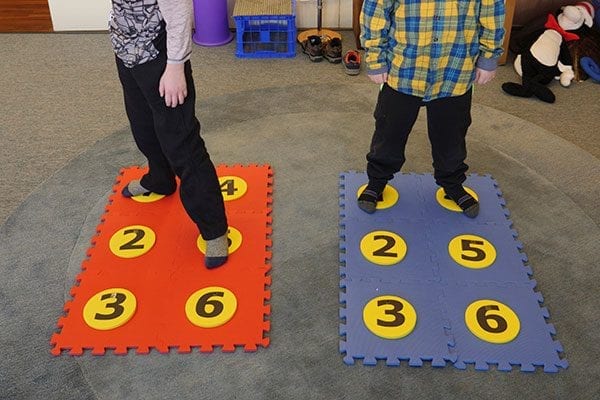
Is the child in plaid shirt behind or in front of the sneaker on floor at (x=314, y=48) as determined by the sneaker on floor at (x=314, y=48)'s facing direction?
in front

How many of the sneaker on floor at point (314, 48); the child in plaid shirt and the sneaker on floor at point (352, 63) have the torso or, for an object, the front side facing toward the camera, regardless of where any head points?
3

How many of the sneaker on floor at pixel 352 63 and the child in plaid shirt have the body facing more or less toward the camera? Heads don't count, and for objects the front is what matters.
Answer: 2

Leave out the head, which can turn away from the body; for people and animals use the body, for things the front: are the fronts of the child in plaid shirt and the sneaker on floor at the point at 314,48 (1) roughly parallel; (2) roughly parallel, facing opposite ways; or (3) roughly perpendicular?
roughly parallel

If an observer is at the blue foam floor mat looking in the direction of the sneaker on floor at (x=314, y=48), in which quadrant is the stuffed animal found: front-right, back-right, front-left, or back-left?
front-right

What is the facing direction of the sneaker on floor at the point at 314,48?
toward the camera

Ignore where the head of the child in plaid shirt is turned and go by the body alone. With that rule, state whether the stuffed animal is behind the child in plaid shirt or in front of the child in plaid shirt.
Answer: behind

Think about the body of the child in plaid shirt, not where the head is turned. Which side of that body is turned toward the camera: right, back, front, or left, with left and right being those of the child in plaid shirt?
front

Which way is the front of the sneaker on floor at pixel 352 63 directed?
toward the camera

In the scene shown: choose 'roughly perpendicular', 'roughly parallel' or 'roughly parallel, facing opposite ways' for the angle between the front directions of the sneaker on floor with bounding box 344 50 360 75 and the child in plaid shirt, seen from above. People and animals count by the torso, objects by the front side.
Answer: roughly parallel

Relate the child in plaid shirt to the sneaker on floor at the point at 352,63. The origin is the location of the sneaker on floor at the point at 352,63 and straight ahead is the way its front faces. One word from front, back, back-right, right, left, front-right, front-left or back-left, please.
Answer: front

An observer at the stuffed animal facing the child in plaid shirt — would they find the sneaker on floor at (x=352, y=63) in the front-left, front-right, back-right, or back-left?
front-right

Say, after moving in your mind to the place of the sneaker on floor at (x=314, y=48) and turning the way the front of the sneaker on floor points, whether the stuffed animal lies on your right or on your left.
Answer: on your left

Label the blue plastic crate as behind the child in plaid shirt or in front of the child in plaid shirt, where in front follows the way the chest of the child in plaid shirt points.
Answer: behind

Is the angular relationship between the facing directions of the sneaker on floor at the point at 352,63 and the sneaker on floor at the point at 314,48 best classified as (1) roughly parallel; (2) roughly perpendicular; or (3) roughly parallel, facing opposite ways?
roughly parallel
